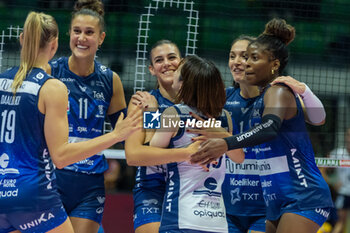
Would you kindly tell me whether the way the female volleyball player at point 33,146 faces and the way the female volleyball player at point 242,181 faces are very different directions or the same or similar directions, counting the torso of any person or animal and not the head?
very different directions

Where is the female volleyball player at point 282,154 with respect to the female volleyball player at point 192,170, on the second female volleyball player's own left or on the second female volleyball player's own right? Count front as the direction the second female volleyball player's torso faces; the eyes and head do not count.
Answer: on the second female volleyball player's own right

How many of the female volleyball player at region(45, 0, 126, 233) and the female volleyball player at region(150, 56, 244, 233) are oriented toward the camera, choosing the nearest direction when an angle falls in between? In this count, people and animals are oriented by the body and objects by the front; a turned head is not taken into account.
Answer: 1

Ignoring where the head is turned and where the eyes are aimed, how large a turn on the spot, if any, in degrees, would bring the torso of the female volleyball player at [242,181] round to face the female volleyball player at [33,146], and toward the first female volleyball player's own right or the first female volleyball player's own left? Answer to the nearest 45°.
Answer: approximately 45° to the first female volleyball player's own right

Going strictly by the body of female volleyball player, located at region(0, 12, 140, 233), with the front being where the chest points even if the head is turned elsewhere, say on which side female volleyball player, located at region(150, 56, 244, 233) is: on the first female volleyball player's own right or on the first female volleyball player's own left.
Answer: on the first female volleyball player's own right

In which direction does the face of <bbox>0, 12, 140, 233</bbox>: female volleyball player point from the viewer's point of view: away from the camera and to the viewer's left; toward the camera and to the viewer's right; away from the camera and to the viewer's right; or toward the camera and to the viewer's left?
away from the camera and to the viewer's right

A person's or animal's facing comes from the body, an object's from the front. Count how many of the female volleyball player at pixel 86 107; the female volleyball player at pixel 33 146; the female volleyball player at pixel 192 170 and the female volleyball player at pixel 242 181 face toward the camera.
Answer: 2

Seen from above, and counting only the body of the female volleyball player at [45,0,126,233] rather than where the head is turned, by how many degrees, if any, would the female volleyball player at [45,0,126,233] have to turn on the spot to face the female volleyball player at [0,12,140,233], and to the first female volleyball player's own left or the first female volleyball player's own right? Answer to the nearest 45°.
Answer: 0° — they already face them

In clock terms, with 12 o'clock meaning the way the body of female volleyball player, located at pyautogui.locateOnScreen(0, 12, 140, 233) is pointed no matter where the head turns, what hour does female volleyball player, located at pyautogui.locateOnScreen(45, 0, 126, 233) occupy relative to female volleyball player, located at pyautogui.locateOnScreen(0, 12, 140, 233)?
female volleyball player, located at pyautogui.locateOnScreen(45, 0, 126, 233) is roughly at 11 o'clock from female volleyball player, located at pyautogui.locateOnScreen(0, 12, 140, 233).
